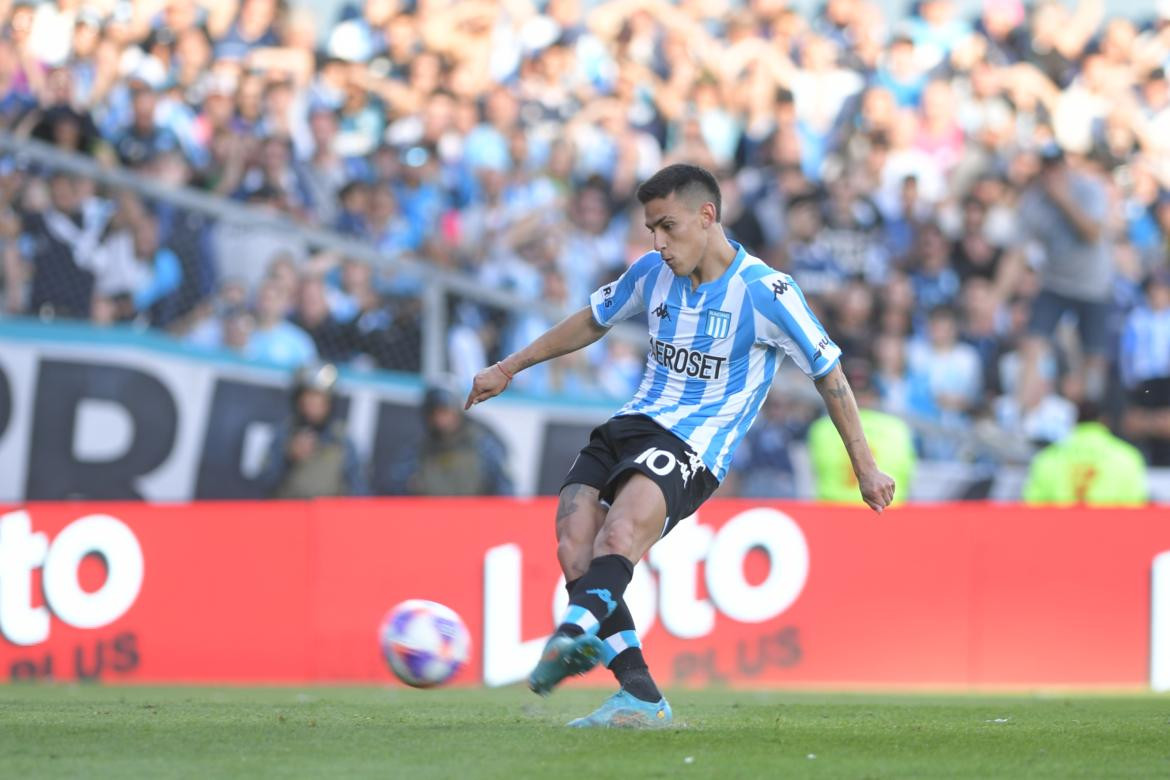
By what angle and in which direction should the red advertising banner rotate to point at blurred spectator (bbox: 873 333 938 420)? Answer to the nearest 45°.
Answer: approximately 135° to its left

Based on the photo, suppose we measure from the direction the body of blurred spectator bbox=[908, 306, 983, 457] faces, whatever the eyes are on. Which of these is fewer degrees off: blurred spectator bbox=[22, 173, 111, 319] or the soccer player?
the soccer player

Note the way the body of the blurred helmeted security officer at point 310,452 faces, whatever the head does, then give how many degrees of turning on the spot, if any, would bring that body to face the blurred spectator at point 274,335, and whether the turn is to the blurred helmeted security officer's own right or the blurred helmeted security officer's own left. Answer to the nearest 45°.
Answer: approximately 180°
